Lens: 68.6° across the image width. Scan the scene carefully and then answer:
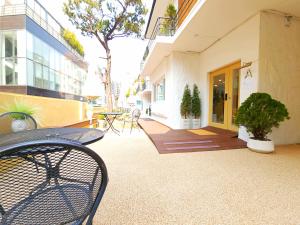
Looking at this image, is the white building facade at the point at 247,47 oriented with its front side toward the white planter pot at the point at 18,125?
yes

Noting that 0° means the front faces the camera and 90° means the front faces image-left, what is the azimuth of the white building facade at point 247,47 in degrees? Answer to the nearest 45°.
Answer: approximately 45°

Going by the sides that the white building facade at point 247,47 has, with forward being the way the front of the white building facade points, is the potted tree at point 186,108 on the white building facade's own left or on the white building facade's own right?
on the white building facade's own right

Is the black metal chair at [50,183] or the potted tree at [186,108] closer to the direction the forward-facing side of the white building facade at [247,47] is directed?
the black metal chair

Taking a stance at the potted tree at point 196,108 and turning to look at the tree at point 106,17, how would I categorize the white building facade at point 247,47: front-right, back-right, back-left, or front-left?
back-left

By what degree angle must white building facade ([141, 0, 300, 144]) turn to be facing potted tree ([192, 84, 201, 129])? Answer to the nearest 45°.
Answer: approximately 90° to its right

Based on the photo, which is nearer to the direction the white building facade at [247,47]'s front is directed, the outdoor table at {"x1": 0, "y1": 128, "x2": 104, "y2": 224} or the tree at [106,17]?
the outdoor table
